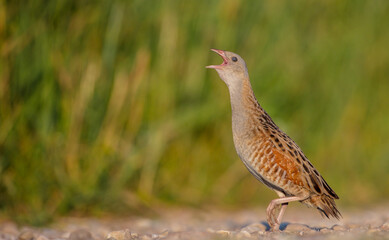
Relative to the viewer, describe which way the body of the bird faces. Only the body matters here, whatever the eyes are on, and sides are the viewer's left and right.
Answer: facing to the left of the viewer

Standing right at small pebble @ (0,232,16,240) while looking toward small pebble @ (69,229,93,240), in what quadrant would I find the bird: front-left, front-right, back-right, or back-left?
front-left

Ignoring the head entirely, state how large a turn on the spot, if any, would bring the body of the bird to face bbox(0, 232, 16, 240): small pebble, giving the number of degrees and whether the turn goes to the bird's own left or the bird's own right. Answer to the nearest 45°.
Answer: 0° — it already faces it

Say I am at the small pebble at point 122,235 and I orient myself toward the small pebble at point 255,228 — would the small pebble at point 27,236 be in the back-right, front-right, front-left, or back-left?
back-left

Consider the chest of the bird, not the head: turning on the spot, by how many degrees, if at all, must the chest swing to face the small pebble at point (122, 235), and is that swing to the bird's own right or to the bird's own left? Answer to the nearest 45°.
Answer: approximately 45° to the bird's own left

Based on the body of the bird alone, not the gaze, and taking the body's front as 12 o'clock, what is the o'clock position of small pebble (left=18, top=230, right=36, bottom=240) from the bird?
The small pebble is roughly at 12 o'clock from the bird.

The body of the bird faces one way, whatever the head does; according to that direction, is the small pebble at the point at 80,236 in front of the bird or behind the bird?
in front

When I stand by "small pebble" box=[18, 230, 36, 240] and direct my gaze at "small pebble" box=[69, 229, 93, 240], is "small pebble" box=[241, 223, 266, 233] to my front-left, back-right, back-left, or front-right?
front-left
